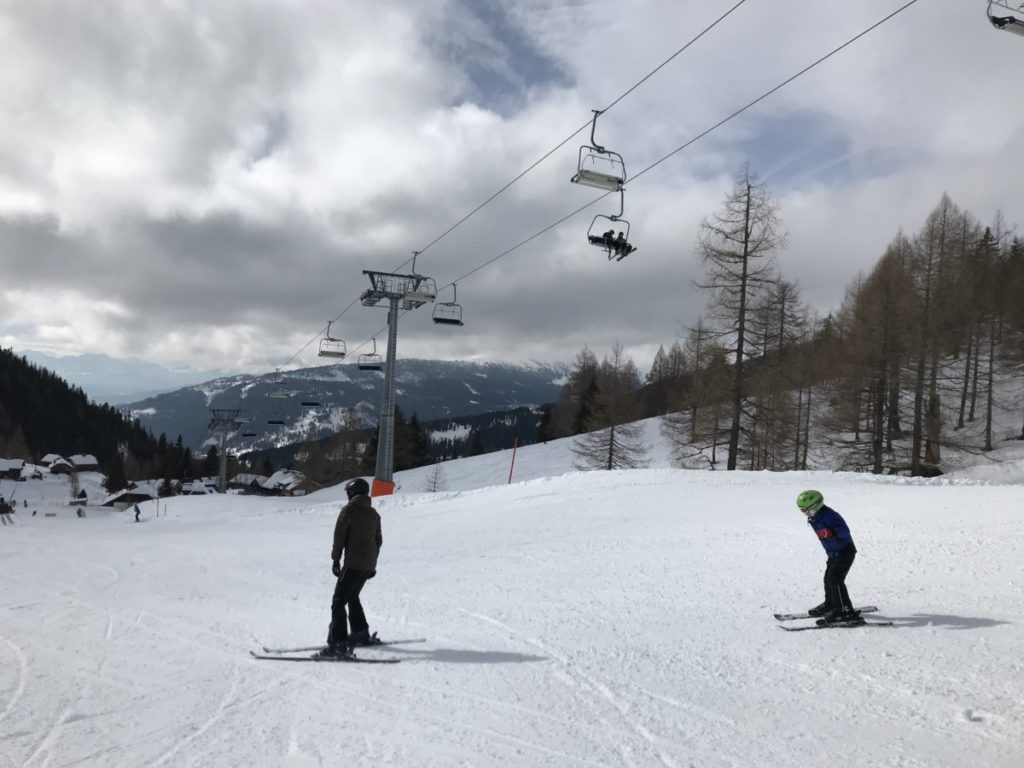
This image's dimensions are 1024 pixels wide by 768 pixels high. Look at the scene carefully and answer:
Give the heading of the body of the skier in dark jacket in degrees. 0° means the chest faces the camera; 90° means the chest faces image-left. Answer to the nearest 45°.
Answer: approximately 135°

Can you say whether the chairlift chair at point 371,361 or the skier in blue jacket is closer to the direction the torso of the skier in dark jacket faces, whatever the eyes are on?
the chairlift chair

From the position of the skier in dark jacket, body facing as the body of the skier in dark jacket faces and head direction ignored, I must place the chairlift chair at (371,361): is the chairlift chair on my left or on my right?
on my right

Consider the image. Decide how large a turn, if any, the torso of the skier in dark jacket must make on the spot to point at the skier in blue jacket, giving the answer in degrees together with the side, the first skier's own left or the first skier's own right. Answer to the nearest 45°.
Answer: approximately 135° to the first skier's own right
